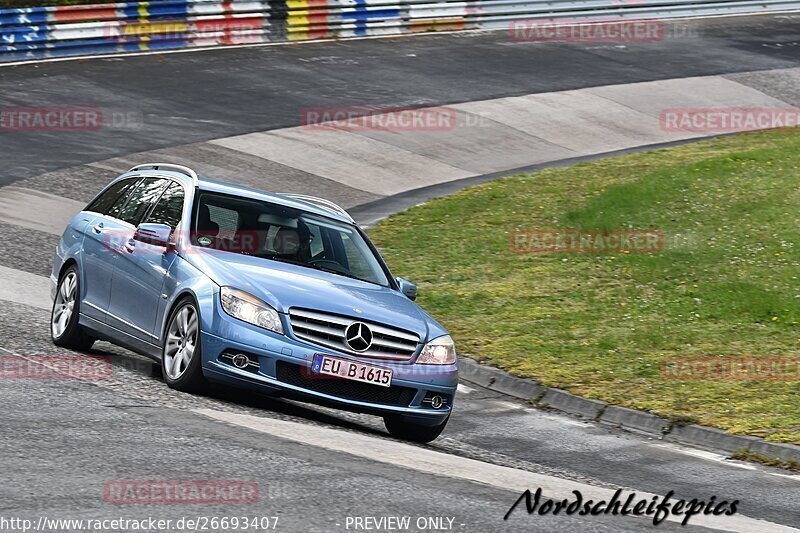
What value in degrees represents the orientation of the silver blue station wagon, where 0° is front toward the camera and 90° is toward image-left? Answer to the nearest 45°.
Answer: approximately 315°

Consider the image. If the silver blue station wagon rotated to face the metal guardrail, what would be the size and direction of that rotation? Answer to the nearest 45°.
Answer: approximately 135° to its left
